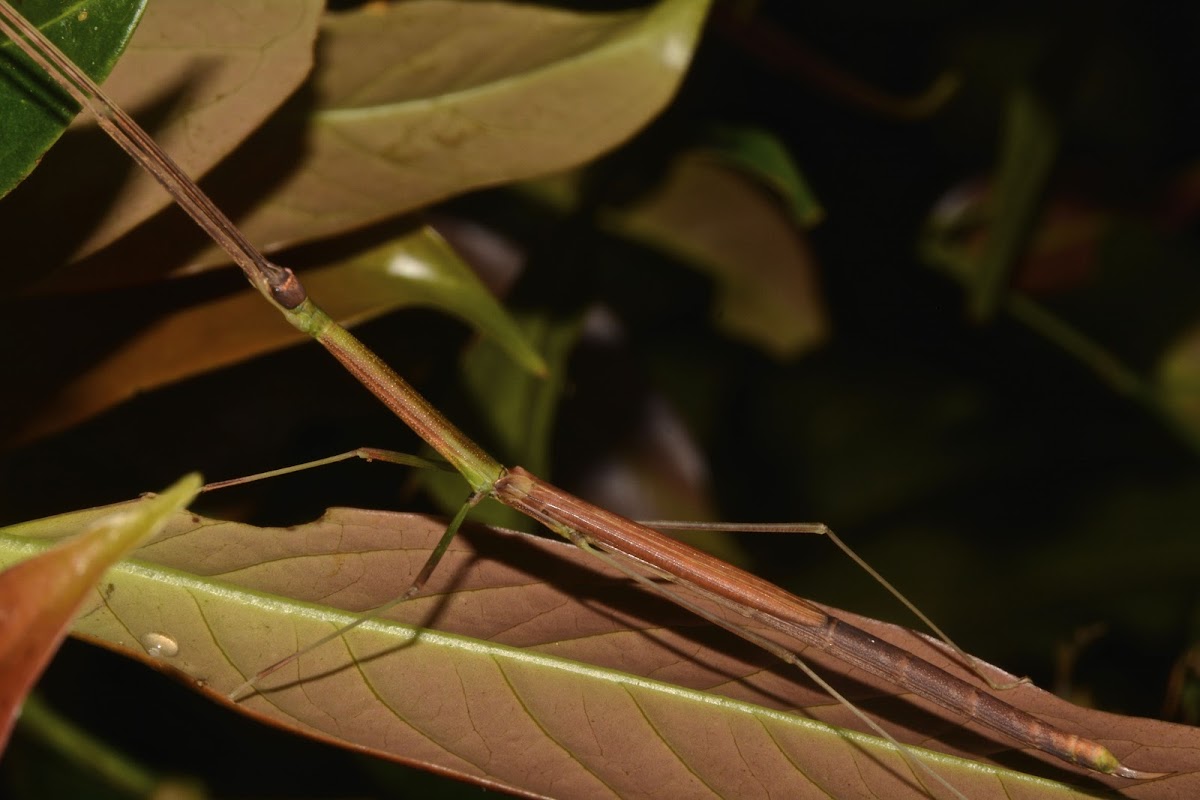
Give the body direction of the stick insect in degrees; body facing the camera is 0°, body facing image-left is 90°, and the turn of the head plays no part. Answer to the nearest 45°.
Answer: approximately 90°

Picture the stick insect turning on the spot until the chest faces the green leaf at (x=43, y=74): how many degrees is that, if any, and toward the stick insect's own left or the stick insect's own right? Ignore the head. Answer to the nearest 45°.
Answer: approximately 45° to the stick insect's own left

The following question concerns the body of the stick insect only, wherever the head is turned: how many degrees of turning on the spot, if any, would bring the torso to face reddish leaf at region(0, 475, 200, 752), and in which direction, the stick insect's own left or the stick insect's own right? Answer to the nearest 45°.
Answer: approximately 45° to the stick insect's own left
